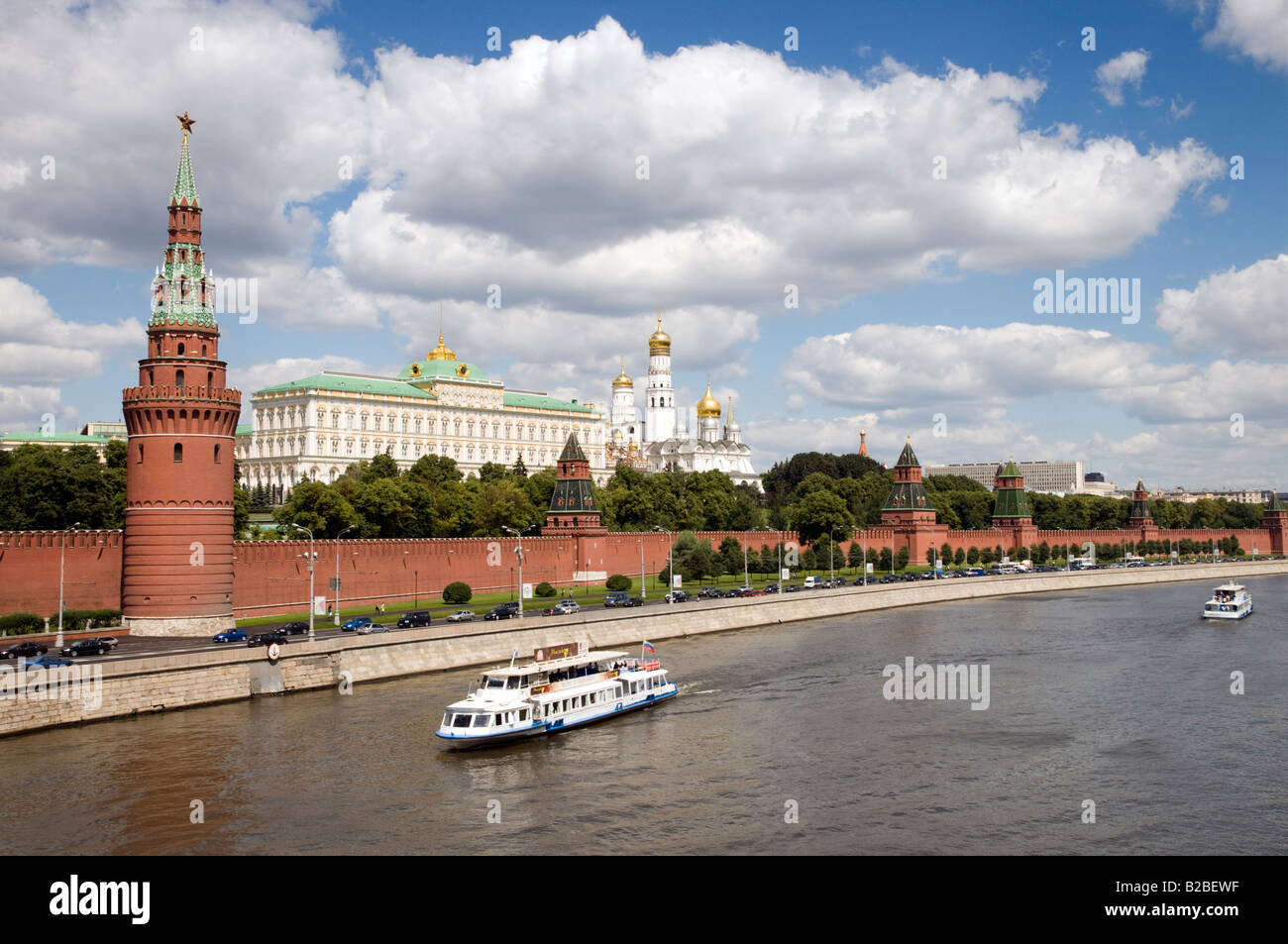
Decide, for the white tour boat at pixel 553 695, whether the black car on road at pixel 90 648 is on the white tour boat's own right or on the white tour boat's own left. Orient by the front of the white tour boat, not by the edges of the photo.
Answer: on the white tour boat's own right

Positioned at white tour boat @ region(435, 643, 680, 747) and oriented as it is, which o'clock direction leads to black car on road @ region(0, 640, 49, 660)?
The black car on road is roughly at 2 o'clock from the white tour boat.

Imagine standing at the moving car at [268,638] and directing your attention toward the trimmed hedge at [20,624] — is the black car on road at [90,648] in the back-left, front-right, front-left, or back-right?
front-left

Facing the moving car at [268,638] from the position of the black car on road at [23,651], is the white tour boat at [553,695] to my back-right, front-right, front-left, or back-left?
front-right

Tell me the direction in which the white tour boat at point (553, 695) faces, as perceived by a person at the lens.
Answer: facing the viewer and to the left of the viewer

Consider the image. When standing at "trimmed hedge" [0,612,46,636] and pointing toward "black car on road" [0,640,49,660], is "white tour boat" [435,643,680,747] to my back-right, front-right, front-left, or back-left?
front-left

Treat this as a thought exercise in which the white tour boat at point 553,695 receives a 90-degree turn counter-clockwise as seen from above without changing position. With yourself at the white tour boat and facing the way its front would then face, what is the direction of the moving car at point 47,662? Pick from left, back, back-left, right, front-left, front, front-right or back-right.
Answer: back-right

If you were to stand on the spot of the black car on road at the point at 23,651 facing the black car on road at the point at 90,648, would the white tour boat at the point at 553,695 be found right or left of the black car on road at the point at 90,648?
right

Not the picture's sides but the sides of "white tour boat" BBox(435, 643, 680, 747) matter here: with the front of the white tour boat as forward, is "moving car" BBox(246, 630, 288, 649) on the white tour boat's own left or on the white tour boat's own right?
on the white tour boat's own right

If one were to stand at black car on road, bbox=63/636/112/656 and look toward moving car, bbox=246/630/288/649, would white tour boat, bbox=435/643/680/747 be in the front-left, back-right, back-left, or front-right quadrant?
front-right
